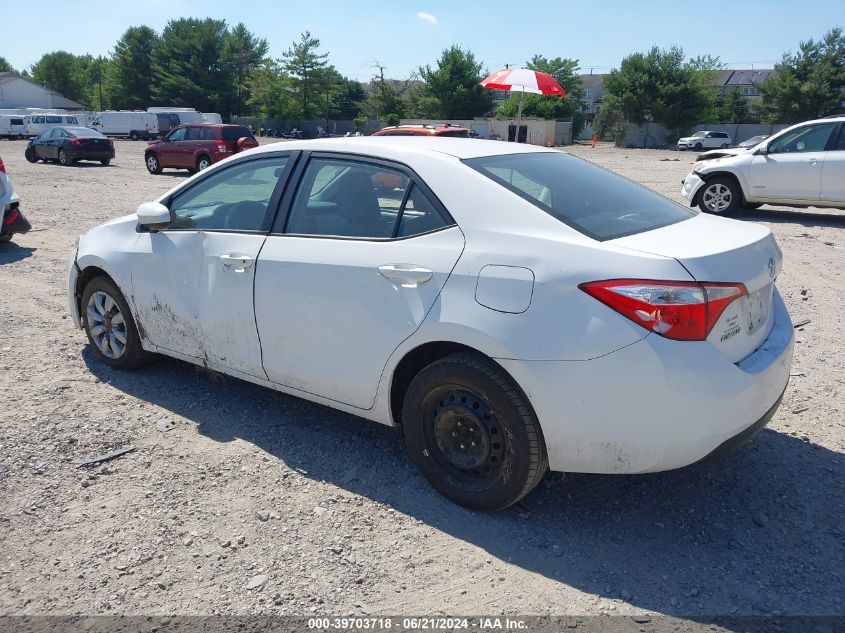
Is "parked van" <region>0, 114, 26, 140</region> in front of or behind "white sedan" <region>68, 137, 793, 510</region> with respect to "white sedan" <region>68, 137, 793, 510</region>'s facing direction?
in front

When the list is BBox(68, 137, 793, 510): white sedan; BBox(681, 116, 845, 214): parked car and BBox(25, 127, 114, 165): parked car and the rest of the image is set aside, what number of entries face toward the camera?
0

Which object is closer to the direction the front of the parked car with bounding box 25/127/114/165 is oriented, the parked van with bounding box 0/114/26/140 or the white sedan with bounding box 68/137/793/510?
the parked van

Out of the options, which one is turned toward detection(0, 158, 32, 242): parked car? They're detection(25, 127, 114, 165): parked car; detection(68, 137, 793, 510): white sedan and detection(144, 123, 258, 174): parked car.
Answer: the white sedan

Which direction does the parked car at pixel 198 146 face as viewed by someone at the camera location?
facing away from the viewer and to the left of the viewer

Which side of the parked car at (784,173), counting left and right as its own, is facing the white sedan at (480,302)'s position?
left

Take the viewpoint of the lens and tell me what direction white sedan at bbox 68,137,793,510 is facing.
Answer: facing away from the viewer and to the left of the viewer

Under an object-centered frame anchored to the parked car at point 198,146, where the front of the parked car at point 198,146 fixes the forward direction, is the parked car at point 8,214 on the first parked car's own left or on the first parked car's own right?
on the first parked car's own left

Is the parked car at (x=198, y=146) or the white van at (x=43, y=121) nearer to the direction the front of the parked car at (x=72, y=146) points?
the white van

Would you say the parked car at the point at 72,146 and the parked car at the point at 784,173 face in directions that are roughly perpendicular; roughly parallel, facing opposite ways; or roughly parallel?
roughly parallel

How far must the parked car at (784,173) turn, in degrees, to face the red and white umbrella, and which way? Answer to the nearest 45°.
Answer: approximately 45° to its right

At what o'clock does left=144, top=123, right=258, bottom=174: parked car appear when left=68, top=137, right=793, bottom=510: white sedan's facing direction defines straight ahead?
The parked car is roughly at 1 o'clock from the white sedan.

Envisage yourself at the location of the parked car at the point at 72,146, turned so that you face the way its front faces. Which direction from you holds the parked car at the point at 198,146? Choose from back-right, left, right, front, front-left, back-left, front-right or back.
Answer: back

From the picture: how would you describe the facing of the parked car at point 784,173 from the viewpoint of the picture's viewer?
facing to the left of the viewer

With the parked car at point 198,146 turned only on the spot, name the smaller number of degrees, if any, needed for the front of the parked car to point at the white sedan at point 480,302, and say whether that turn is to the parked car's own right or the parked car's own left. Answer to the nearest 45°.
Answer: approximately 135° to the parked car's own left

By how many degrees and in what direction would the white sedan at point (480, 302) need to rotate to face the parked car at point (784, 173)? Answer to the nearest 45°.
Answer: approximately 90° to its right

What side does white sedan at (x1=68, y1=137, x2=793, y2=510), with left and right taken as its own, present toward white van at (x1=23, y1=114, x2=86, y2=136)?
front

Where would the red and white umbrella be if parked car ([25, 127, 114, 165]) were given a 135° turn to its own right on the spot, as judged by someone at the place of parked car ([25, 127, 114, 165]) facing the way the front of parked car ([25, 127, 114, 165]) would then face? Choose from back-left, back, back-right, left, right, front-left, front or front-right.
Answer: front-right

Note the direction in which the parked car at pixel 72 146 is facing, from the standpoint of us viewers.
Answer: facing away from the viewer and to the left of the viewer

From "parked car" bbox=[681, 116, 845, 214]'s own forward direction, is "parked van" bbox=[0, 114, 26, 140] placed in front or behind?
in front
